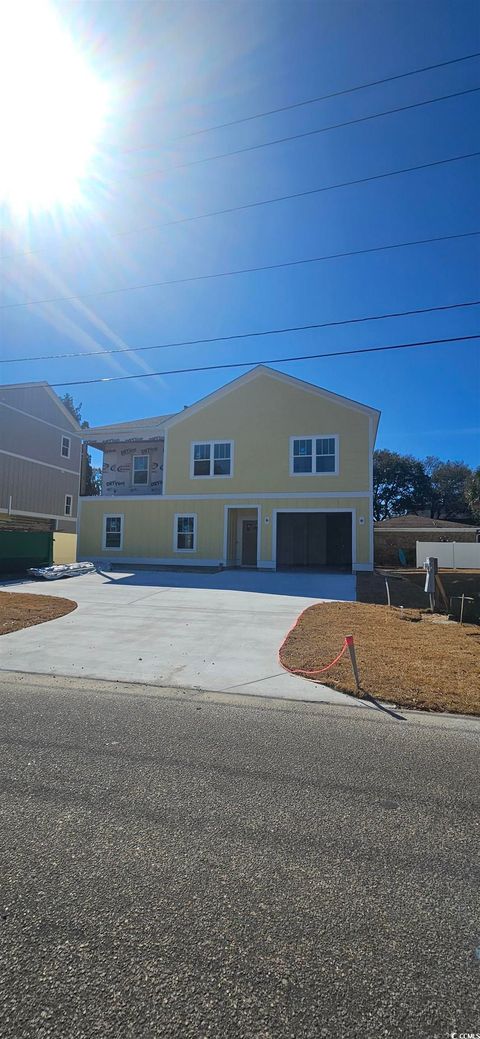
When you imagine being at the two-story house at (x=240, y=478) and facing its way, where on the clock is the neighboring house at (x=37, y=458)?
The neighboring house is roughly at 4 o'clock from the two-story house.

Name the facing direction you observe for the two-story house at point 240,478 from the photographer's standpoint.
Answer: facing the viewer

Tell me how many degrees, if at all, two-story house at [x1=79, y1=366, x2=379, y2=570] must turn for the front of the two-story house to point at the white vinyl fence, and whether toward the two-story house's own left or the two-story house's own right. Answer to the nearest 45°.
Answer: approximately 90° to the two-story house's own left

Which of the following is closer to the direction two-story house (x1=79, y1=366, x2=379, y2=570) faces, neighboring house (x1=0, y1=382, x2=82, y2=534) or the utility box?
the utility box

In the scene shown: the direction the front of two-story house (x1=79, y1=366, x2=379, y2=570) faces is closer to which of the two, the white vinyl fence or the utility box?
the utility box

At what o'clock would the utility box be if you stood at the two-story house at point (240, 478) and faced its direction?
The utility box is roughly at 11 o'clock from the two-story house.

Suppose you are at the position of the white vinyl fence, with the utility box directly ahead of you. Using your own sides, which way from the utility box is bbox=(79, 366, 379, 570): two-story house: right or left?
right

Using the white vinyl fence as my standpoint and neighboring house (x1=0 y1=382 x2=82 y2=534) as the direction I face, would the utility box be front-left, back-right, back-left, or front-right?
front-left
